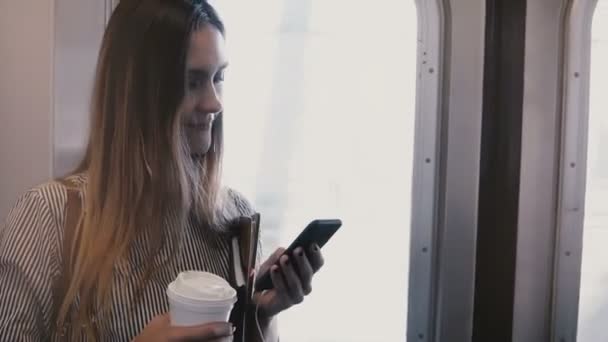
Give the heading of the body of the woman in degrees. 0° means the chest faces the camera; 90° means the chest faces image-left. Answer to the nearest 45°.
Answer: approximately 315°
